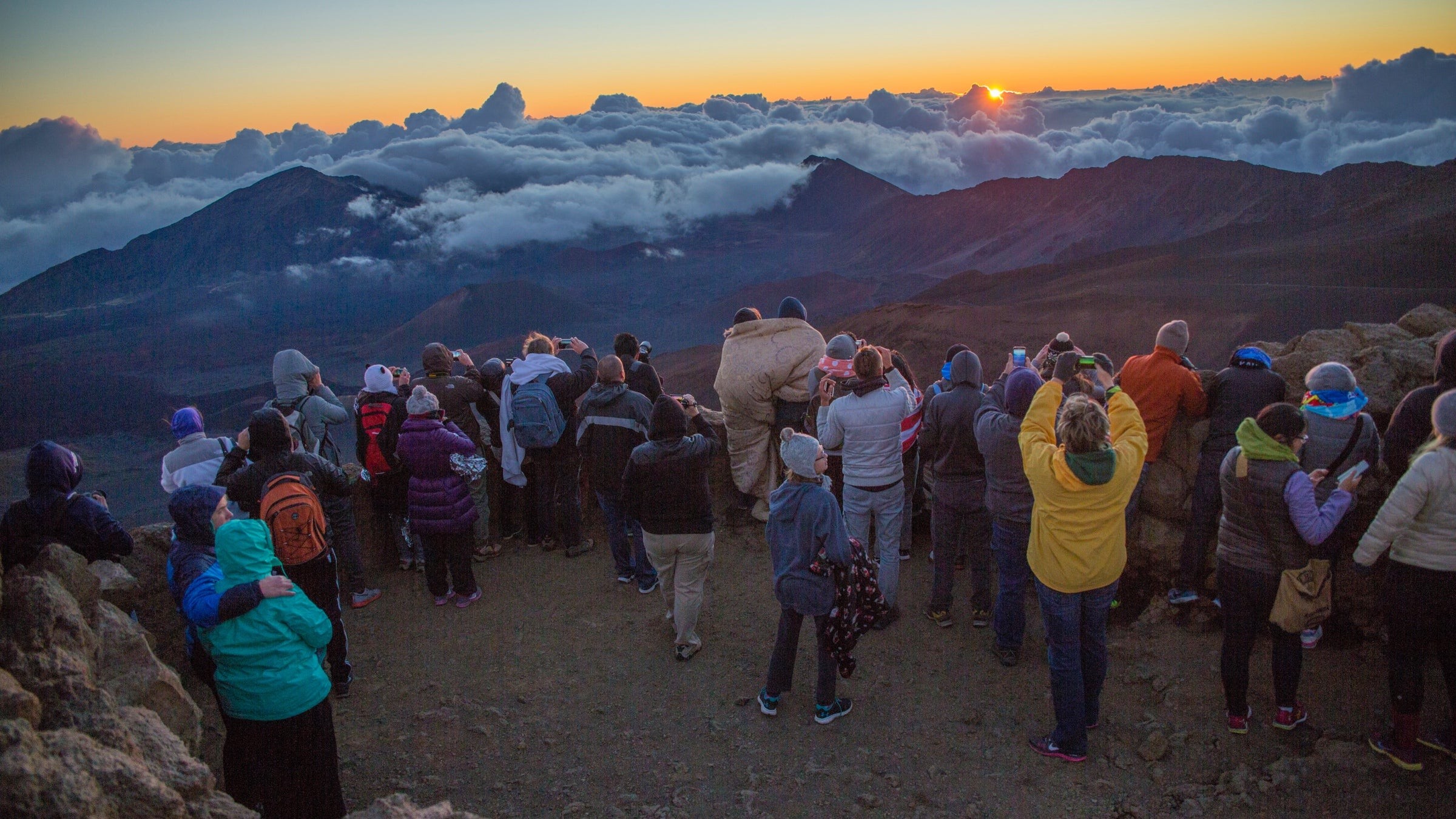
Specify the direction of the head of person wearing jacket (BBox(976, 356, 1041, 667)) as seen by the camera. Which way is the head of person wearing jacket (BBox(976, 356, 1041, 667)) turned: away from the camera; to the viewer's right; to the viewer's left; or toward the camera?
away from the camera

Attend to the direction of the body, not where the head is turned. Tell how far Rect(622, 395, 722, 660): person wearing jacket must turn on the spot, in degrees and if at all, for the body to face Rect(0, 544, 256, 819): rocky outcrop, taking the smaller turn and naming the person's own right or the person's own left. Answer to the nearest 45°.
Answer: approximately 135° to the person's own left

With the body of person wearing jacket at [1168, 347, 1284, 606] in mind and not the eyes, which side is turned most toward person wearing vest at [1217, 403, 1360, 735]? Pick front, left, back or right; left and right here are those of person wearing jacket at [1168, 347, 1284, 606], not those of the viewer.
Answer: back

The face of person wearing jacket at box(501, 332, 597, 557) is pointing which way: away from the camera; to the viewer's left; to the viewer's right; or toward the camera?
away from the camera

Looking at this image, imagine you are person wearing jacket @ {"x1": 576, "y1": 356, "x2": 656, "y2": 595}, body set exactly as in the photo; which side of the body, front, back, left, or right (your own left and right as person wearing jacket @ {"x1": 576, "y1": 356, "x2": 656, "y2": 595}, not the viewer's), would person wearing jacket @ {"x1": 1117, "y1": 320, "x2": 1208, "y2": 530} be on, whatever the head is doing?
right

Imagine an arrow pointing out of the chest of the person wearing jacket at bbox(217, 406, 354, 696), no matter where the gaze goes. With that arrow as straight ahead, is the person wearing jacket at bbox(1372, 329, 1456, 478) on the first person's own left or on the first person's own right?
on the first person's own right

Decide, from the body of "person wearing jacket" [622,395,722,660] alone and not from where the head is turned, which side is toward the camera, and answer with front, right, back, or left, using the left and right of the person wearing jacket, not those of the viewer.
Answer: back

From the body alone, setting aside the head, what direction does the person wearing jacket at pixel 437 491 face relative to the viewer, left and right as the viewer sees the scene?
facing away from the viewer and to the right of the viewer

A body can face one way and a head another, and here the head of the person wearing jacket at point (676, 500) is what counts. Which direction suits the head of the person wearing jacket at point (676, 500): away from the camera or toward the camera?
away from the camera

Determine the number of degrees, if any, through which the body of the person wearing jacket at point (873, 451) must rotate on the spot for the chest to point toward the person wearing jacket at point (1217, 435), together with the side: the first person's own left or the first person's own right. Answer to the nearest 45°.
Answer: approximately 90° to the first person's own right

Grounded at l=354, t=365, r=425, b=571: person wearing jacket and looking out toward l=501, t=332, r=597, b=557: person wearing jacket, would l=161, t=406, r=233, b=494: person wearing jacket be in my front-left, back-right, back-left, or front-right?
back-right

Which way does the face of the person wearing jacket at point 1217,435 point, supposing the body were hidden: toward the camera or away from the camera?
away from the camera

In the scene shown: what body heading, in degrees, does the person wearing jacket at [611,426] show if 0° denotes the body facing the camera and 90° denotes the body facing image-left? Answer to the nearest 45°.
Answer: approximately 180°

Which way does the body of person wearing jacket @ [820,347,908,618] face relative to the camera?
away from the camera

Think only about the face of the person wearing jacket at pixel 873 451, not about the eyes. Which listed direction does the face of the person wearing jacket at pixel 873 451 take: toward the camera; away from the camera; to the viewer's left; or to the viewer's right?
away from the camera
